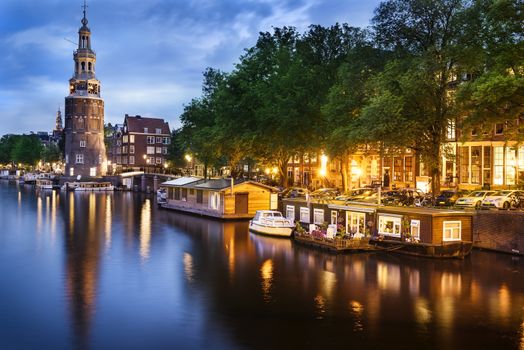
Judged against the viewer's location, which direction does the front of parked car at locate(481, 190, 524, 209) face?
facing the viewer and to the left of the viewer

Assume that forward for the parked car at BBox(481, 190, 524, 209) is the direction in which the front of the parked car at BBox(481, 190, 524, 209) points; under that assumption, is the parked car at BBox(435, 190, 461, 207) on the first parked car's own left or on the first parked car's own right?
on the first parked car's own right

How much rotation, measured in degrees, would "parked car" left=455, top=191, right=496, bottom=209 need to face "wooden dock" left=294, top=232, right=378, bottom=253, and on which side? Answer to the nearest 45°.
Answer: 0° — it already faces it

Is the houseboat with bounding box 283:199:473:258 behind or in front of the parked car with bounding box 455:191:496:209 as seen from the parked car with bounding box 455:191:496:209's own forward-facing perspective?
in front

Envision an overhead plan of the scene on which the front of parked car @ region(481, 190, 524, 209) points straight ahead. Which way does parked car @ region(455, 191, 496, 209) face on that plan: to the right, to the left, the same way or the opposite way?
the same way

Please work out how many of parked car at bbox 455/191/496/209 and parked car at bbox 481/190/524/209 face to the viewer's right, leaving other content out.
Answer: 0

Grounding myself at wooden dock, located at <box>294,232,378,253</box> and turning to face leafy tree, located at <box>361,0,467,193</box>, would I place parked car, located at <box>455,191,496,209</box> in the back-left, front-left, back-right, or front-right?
front-right

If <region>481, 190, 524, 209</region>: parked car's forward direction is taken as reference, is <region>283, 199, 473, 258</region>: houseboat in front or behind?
in front

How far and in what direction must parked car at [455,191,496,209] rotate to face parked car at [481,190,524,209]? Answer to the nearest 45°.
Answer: approximately 135° to its left

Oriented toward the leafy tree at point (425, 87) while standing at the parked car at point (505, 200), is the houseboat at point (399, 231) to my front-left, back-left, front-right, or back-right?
front-left

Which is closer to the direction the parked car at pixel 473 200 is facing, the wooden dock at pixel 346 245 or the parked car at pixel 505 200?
the wooden dock
